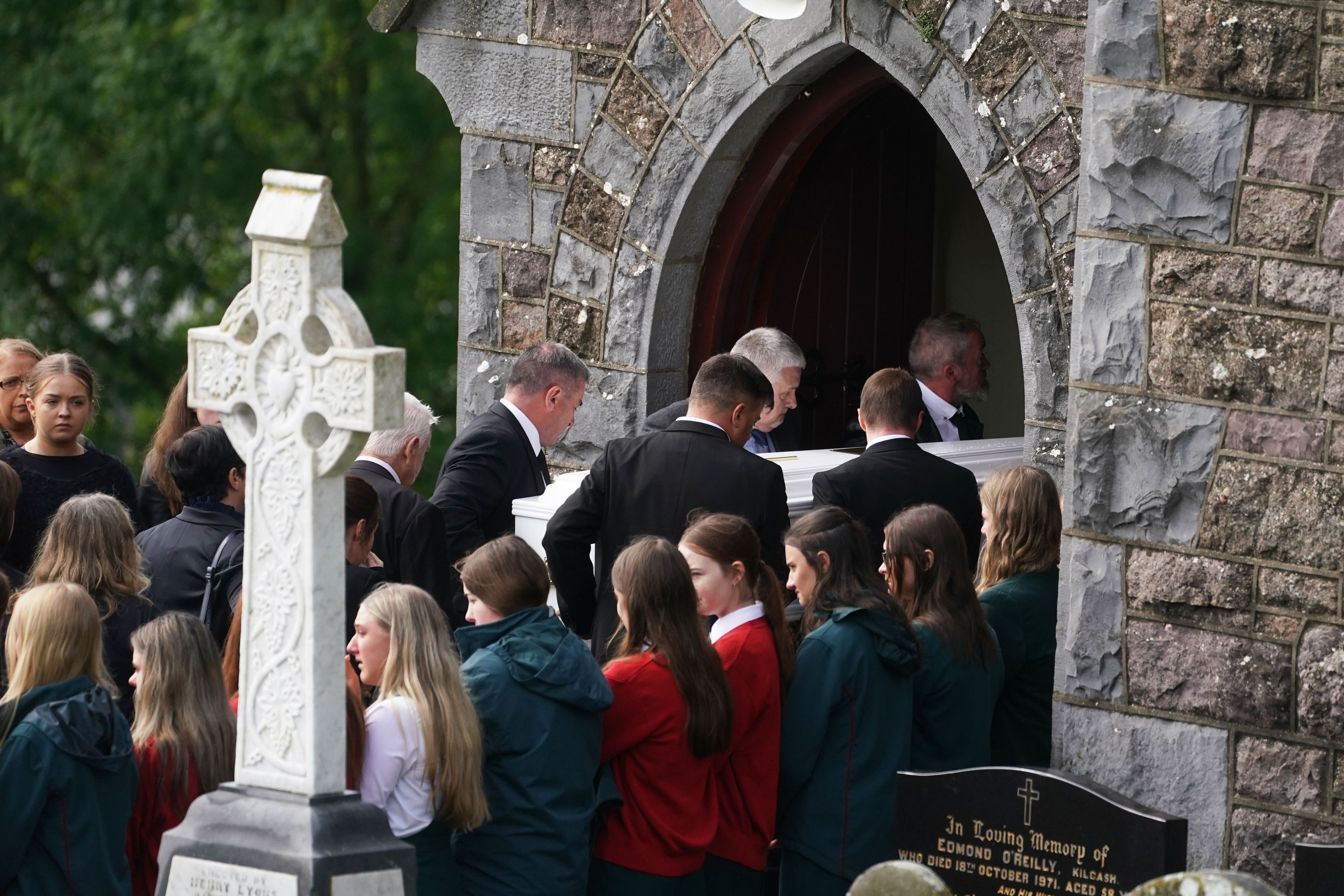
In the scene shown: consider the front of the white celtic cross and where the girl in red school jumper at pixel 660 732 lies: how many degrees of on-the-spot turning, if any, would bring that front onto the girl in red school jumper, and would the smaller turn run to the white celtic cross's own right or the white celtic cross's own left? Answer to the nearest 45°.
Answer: approximately 180°

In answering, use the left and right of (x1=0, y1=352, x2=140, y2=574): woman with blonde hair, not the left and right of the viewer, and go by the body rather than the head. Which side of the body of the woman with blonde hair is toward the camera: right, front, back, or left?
front

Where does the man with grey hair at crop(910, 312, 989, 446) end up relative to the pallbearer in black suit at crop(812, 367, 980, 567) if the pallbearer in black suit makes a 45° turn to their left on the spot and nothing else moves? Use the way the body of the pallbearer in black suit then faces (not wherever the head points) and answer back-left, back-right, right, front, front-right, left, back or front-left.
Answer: front-right

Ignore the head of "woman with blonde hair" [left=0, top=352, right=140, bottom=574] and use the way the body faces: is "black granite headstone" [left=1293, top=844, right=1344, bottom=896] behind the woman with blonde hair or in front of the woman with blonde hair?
in front

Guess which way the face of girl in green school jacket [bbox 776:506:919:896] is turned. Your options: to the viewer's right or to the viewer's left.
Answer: to the viewer's left

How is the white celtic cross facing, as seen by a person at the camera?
facing the viewer and to the left of the viewer

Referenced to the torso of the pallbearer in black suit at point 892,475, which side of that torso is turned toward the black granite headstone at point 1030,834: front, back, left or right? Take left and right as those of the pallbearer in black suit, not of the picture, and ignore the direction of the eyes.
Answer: back

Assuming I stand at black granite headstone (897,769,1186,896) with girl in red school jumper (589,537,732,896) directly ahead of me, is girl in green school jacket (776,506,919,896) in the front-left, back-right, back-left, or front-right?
front-right

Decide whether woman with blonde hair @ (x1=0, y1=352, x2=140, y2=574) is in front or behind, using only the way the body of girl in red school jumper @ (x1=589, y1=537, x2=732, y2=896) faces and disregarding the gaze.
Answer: in front

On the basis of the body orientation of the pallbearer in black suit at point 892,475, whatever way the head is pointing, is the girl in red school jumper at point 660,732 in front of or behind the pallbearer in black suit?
behind

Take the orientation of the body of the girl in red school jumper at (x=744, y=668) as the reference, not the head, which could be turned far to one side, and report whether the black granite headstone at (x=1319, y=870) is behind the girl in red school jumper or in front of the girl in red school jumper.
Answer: behind

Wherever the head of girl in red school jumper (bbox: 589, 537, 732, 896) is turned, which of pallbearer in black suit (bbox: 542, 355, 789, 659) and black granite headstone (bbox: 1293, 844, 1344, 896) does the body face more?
the pallbearer in black suit

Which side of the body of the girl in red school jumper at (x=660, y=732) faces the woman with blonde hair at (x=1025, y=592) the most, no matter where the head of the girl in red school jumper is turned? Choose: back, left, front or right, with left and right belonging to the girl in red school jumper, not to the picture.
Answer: right

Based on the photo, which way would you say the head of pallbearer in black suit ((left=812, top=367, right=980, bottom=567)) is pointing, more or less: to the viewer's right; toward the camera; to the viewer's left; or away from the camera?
away from the camera

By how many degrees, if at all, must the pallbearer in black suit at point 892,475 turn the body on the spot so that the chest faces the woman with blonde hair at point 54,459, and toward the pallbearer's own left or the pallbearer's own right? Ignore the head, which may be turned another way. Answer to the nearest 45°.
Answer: approximately 90° to the pallbearer's own left

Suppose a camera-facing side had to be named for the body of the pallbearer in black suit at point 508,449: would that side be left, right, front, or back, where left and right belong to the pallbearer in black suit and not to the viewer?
right

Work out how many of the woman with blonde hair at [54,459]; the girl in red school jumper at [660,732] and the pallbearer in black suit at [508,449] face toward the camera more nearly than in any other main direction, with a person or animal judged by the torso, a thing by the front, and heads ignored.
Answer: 1

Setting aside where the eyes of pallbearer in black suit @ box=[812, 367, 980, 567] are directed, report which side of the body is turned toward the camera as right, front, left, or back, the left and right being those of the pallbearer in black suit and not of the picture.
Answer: back
